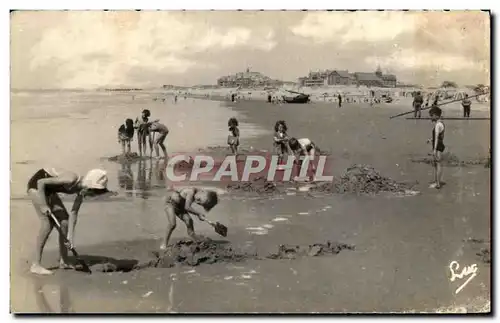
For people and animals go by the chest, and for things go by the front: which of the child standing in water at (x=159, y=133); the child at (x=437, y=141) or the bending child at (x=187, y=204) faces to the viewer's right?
the bending child

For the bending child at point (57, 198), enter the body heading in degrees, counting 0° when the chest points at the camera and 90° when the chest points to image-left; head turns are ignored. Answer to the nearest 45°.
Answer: approximately 270°

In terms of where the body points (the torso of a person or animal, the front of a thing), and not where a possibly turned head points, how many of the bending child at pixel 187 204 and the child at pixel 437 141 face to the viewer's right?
1

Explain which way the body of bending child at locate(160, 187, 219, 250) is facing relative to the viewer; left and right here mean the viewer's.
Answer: facing to the right of the viewer
